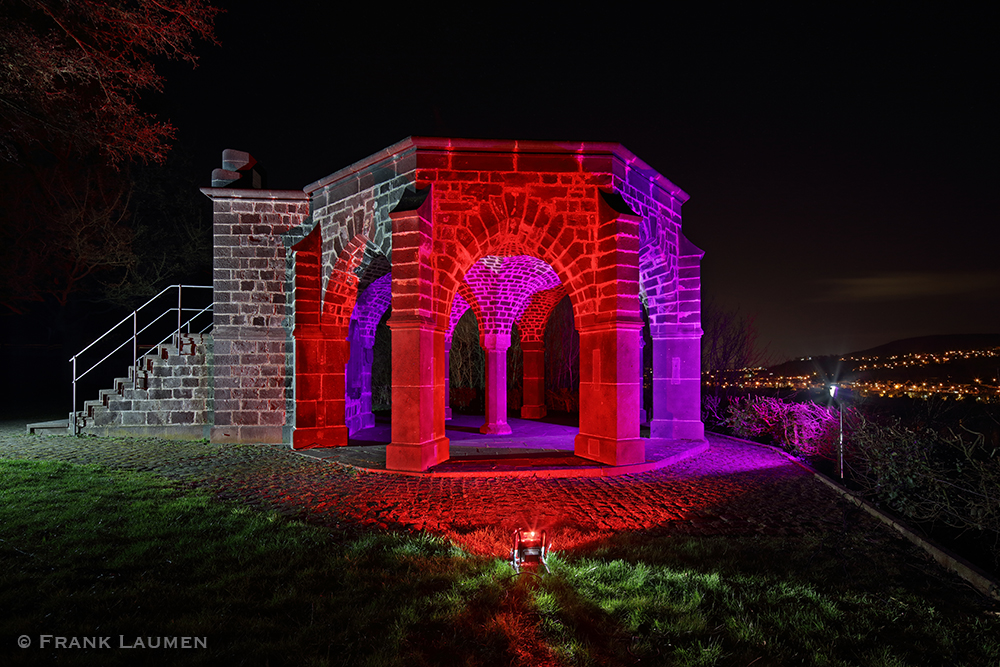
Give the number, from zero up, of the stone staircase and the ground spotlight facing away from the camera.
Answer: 1

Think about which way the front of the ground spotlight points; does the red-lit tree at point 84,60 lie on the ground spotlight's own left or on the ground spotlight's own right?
on the ground spotlight's own left

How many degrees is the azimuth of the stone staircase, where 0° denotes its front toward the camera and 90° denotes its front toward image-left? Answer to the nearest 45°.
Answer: approximately 90°

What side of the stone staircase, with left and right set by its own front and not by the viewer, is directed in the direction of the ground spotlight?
left

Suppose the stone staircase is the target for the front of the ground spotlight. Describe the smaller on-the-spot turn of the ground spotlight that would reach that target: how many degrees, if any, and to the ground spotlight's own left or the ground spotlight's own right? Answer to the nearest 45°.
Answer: approximately 45° to the ground spotlight's own left

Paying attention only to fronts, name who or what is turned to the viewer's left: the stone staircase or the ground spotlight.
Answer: the stone staircase

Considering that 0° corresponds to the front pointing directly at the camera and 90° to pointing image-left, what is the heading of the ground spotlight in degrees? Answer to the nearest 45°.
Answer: approximately 180°
